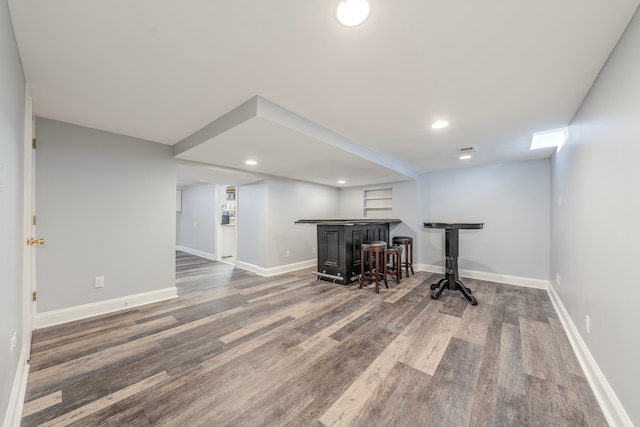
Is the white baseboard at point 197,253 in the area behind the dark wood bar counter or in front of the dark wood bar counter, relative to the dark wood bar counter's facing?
behind

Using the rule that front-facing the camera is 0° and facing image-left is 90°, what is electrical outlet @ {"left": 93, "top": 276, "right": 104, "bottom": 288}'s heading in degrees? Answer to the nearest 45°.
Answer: approximately 0°

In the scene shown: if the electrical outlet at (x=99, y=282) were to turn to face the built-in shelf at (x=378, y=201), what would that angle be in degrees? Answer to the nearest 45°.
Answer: approximately 90° to its left

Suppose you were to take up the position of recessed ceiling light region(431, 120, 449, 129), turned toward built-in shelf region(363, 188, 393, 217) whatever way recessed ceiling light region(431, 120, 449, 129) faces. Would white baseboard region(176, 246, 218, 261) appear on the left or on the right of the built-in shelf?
left

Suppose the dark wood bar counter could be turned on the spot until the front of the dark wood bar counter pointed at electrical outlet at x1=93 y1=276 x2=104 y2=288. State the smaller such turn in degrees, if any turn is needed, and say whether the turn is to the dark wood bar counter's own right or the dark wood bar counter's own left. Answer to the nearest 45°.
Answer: approximately 90° to the dark wood bar counter's own right

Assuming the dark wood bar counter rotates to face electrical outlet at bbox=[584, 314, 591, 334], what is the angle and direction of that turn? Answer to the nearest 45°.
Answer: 0° — it already faces it

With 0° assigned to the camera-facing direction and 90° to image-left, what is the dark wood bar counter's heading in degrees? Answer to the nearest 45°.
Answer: approximately 315°
